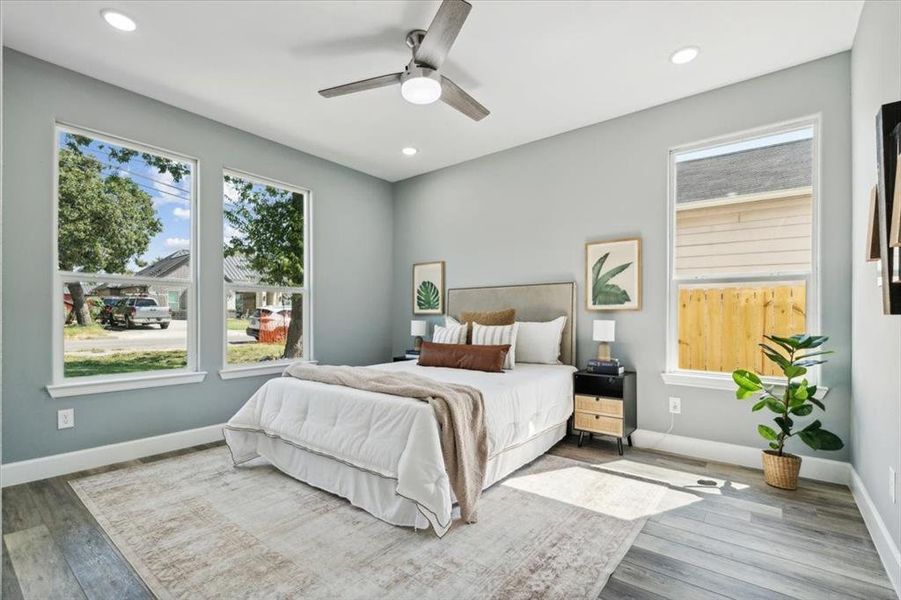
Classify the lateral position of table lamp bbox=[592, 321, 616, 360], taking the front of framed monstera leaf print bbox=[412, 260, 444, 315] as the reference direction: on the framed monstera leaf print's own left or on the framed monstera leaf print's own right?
on the framed monstera leaf print's own left

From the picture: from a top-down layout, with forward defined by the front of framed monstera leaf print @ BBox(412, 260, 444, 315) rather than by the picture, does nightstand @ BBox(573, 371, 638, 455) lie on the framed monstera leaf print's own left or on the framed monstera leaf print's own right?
on the framed monstera leaf print's own left

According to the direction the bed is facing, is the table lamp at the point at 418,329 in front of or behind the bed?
behind

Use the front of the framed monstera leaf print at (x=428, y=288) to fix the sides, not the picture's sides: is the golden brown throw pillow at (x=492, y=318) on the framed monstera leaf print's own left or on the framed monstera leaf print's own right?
on the framed monstera leaf print's own left

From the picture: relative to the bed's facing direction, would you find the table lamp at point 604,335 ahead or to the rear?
to the rear

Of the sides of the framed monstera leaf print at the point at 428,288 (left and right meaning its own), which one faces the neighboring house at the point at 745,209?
back

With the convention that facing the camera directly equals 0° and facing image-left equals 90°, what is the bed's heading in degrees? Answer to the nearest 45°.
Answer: approximately 45°

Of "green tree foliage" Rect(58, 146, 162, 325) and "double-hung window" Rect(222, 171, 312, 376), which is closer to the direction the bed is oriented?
the green tree foliage

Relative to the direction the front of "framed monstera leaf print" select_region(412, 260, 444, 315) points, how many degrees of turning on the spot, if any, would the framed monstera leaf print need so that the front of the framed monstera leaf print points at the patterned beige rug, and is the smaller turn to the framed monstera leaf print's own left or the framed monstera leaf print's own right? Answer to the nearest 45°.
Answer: approximately 45° to the framed monstera leaf print's own left

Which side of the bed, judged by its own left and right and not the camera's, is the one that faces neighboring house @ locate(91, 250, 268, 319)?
right

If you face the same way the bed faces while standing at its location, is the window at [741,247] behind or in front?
behind

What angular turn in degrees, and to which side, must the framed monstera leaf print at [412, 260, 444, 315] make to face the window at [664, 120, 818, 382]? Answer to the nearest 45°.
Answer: approximately 90° to its left
